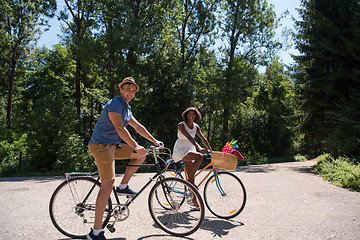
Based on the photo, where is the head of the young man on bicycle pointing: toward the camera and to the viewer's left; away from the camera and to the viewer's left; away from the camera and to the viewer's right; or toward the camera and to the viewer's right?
toward the camera and to the viewer's right

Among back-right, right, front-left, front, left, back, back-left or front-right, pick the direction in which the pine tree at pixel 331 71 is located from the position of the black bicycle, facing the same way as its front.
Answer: front-left

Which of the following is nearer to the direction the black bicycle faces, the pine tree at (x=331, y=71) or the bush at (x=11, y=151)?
the pine tree

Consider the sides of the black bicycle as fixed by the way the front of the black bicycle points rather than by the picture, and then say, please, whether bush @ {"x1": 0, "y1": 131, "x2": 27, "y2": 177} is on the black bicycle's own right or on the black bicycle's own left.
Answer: on the black bicycle's own left

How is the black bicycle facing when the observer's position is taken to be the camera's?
facing to the right of the viewer
